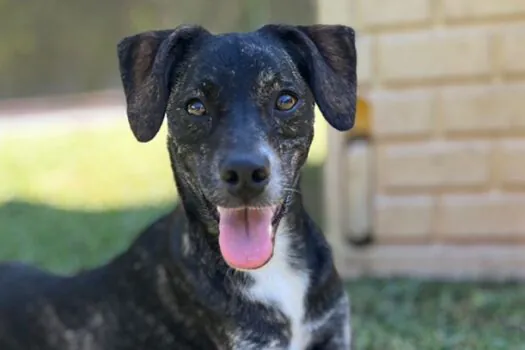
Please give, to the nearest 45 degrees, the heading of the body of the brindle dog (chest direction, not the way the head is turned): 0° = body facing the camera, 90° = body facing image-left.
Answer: approximately 315°
